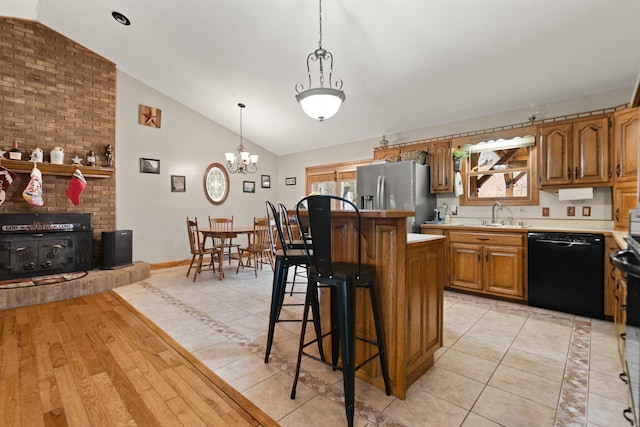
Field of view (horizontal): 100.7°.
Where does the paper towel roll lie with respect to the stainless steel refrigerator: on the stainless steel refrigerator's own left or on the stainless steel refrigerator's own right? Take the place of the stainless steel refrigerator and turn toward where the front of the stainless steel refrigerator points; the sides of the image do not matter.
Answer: on the stainless steel refrigerator's own left

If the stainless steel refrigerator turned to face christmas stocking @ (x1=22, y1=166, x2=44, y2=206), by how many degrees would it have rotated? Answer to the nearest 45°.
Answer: approximately 45° to its right

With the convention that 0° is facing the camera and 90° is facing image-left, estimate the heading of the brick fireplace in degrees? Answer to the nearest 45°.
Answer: approximately 0°

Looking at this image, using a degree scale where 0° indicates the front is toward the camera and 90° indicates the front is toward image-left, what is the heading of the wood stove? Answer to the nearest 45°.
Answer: approximately 0°

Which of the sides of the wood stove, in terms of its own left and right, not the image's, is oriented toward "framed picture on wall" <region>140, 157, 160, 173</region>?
left

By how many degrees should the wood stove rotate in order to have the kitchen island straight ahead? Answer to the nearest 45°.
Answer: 0° — it already faces it

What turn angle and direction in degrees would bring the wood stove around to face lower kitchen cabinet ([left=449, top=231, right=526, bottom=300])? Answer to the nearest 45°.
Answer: approximately 45° to its left

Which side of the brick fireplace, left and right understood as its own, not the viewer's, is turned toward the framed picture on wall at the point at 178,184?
left

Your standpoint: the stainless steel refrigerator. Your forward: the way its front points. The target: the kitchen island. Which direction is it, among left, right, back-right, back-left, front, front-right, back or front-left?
front-left

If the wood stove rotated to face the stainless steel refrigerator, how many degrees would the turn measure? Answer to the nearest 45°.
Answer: approximately 45° to its left
